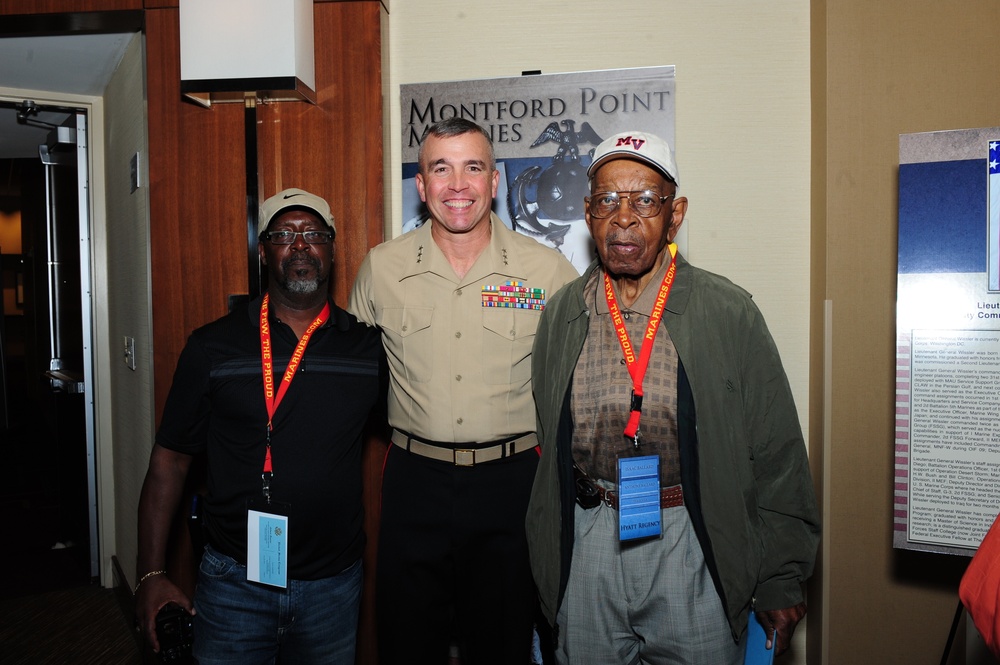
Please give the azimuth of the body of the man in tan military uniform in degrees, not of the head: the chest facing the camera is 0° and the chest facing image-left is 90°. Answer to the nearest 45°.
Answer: approximately 0°

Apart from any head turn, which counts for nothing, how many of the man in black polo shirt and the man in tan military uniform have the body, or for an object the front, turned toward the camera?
2

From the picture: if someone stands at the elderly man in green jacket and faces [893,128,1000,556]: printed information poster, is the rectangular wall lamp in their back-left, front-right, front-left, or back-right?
back-left

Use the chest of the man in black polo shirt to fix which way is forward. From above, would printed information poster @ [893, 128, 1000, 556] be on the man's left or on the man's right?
on the man's left

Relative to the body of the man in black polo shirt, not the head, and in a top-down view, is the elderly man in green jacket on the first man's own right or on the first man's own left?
on the first man's own left

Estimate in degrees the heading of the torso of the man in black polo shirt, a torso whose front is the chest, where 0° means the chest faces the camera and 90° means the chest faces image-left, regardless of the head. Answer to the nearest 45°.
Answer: approximately 0°

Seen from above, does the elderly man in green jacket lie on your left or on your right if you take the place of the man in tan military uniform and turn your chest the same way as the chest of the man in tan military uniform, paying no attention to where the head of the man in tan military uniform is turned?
on your left

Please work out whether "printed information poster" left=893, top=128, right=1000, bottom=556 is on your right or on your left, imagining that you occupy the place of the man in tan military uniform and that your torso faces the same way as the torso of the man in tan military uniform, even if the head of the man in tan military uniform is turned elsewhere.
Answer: on your left
